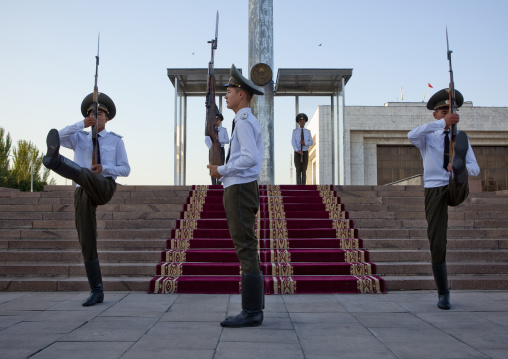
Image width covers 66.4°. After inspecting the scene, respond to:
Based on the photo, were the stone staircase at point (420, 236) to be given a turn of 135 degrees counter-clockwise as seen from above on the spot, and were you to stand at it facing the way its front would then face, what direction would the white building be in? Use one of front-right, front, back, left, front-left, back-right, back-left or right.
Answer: front-left

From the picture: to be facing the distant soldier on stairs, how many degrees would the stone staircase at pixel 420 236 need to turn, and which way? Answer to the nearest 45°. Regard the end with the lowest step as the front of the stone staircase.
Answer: approximately 135° to its right

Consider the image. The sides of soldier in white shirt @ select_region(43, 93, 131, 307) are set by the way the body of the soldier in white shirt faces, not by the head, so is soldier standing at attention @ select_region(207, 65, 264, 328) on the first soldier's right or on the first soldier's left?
on the first soldier's left

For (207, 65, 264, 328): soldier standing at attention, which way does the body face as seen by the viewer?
to the viewer's left

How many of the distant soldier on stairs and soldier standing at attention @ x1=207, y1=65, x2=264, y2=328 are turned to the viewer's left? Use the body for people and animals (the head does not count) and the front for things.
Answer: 1

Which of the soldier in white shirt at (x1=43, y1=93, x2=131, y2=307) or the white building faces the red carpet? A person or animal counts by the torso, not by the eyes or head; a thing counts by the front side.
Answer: the white building

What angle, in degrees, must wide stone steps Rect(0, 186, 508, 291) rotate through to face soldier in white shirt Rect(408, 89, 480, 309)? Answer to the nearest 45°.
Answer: approximately 45° to its left

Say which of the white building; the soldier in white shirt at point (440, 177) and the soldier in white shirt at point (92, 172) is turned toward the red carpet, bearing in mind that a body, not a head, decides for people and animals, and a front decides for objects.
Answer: the white building

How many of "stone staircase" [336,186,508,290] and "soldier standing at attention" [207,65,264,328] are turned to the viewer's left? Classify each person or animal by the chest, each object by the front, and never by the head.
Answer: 1

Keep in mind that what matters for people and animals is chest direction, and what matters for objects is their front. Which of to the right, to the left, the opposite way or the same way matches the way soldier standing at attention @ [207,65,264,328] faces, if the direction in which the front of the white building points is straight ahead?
to the right
